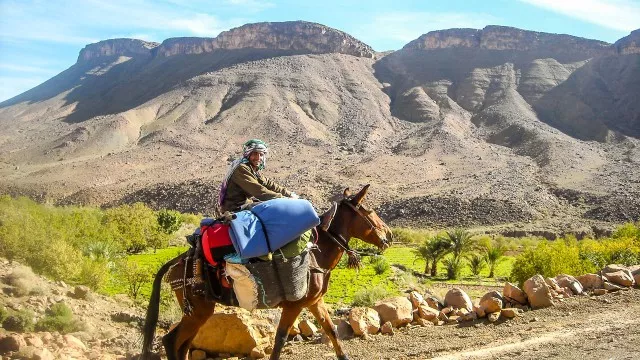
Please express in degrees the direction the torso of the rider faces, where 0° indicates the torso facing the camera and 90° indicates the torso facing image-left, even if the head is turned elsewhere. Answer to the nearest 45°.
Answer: approximately 270°

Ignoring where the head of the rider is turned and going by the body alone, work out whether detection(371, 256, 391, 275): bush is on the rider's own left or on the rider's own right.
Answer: on the rider's own left

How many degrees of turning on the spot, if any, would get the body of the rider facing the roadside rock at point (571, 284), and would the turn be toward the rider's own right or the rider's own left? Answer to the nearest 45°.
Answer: approximately 45° to the rider's own left

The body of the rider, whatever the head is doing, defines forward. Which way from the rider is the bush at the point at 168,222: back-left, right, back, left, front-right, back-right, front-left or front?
left

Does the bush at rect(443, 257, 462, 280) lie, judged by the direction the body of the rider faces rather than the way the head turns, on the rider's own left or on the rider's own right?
on the rider's own left

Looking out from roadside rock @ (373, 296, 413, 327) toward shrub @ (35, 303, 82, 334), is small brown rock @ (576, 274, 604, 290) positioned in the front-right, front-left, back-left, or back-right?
back-right

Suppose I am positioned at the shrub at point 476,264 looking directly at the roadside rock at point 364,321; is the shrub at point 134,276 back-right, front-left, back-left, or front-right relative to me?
front-right

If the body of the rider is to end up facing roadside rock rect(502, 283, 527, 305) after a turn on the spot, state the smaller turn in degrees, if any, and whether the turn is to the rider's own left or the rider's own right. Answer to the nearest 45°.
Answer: approximately 45° to the rider's own left

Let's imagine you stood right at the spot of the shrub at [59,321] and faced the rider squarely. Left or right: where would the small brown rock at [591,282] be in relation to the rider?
left

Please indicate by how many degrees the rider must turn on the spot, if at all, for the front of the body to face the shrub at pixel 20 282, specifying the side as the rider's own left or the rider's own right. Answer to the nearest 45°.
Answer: approximately 135° to the rider's own left

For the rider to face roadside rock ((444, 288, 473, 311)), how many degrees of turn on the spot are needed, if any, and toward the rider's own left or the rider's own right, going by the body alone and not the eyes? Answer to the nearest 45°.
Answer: approximately 45° to the rider's own left
